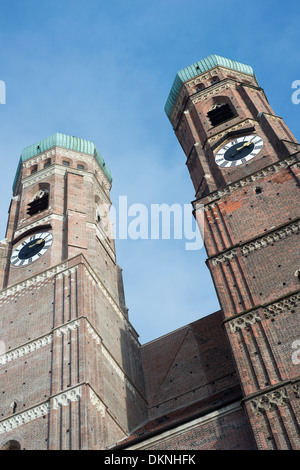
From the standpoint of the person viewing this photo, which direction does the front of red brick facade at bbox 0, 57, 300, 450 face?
facing the viewer and to the left of the viewer
